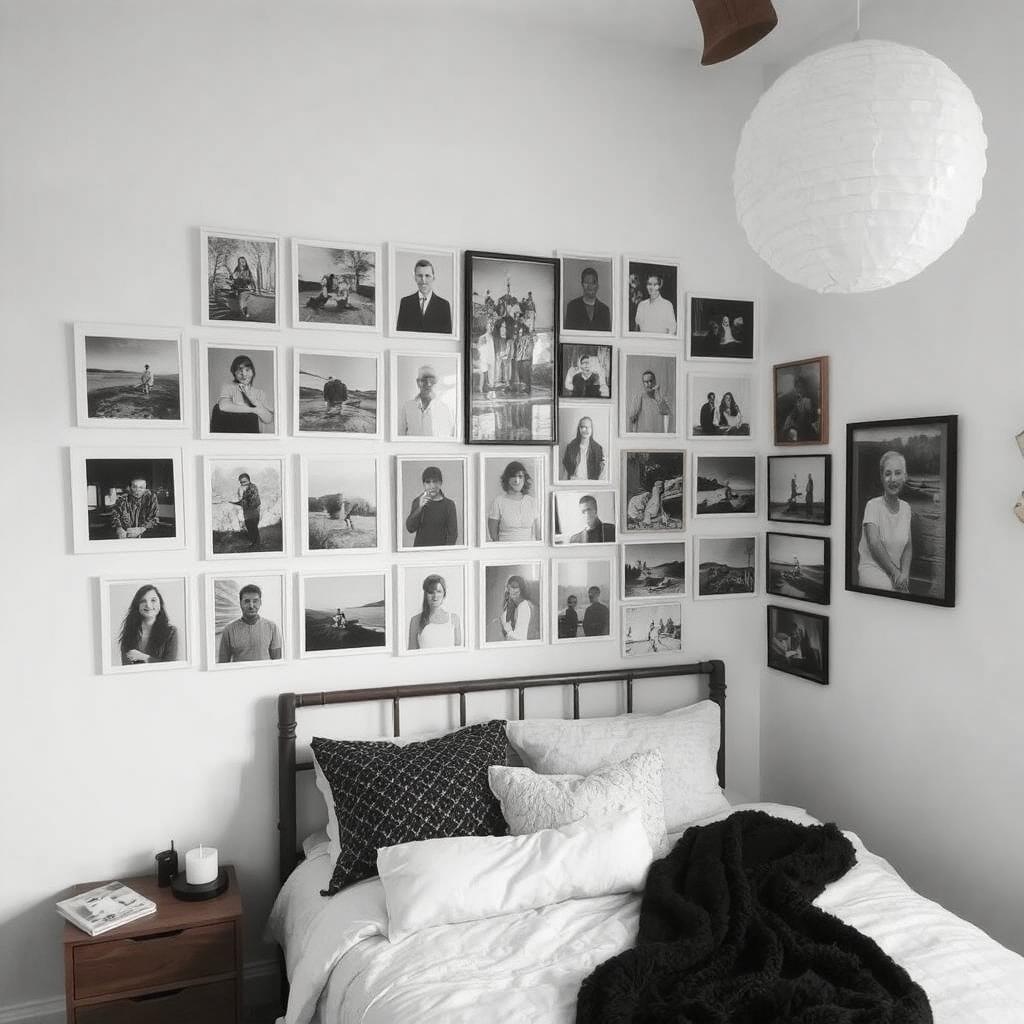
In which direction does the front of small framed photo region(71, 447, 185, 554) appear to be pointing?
toward the camera

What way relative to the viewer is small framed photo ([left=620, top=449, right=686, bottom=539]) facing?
toward the camera

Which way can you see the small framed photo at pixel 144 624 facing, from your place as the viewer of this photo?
facing the viewer and to the right of the viewer

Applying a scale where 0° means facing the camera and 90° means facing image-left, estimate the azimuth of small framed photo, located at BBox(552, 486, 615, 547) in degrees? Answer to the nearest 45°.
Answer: approximately 0°

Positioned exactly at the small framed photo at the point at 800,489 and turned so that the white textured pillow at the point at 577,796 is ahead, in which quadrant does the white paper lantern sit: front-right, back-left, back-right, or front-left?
front-left

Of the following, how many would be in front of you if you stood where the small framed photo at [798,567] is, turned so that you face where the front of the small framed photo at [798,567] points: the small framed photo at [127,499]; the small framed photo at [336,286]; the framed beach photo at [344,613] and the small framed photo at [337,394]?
4

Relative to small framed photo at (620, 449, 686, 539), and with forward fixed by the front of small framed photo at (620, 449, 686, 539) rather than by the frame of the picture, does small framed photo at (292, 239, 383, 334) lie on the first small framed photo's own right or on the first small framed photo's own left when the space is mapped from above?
on the first small framed photo's own right

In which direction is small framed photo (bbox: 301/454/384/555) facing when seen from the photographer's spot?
facing the viewer

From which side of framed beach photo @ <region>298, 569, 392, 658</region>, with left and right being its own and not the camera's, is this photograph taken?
front

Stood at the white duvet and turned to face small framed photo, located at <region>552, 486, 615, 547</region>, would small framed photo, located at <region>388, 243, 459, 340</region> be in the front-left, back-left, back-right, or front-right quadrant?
front-left

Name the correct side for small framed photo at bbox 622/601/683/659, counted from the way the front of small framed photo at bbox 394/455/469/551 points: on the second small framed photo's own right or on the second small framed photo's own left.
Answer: on the second small framed photo's own left

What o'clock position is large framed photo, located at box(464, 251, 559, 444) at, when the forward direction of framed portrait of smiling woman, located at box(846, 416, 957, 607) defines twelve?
The large framed photo is roughly at 1 o'clock from the framed portrait of smiling woman.
